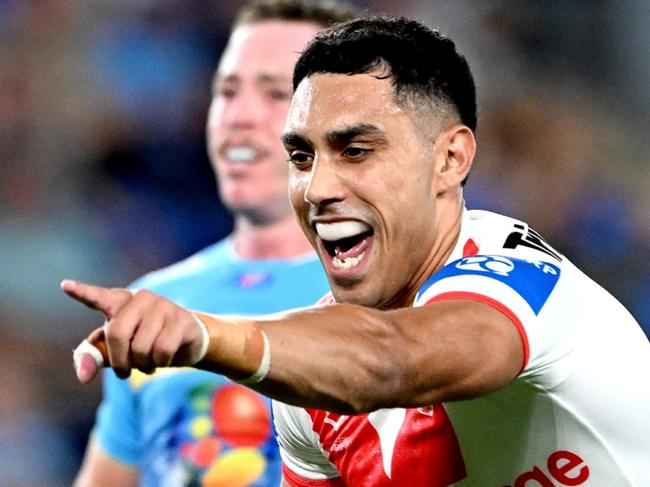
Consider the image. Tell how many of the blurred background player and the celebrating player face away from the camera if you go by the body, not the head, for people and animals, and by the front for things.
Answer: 0

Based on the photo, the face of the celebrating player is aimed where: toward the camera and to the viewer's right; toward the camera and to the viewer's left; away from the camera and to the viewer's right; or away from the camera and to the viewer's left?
toward the camera and to the viewer's left

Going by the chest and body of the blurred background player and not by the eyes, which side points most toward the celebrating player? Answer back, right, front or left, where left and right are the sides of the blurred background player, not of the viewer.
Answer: front

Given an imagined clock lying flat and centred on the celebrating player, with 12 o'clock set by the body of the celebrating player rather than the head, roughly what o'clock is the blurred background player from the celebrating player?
The blurred background player is roughly at 4 o'clock from the celebrating player.

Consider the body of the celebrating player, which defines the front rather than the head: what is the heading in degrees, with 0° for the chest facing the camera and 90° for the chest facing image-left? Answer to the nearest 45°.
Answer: approximately 45°

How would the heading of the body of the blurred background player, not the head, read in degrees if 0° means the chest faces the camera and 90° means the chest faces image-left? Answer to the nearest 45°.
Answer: approximately 0°
